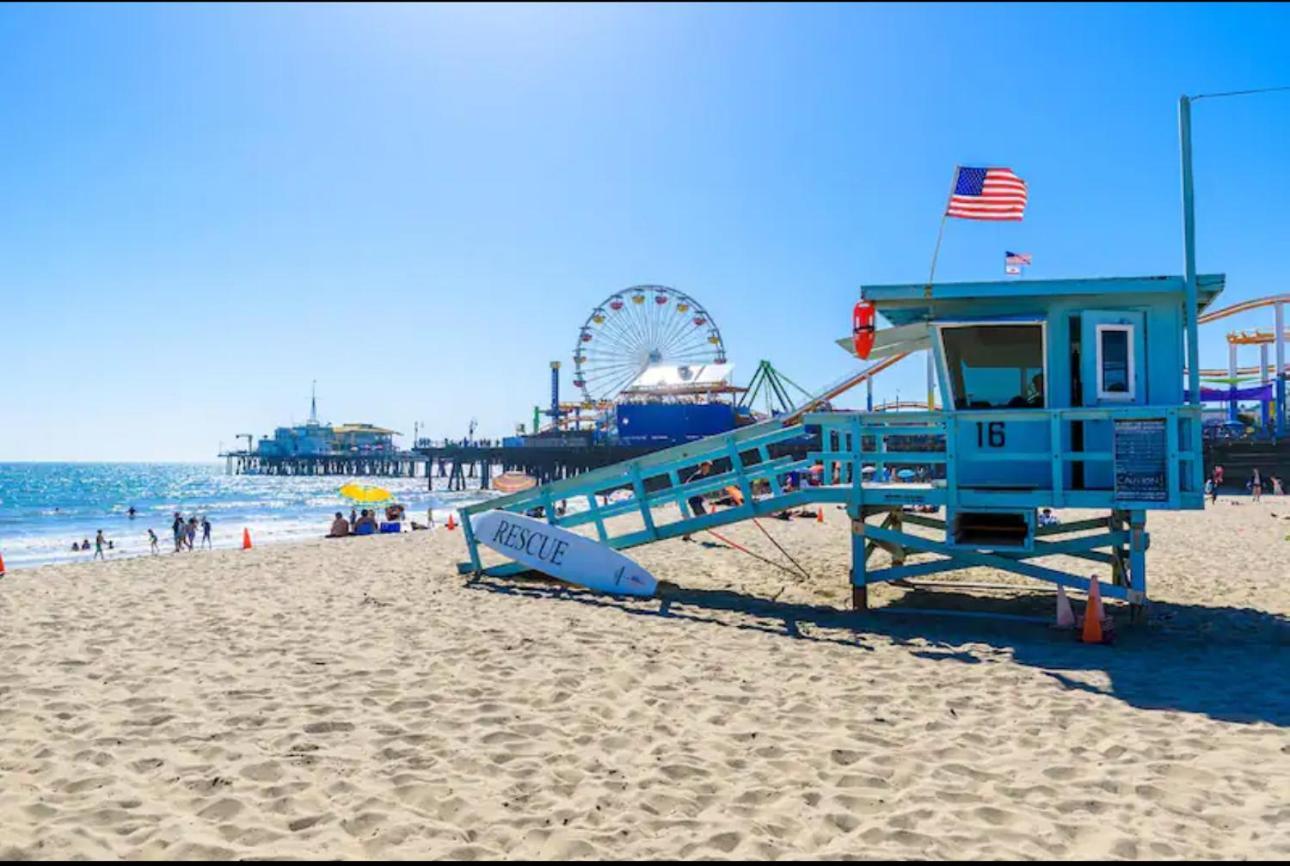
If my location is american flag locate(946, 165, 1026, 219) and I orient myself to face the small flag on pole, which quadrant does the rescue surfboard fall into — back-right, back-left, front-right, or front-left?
back-left

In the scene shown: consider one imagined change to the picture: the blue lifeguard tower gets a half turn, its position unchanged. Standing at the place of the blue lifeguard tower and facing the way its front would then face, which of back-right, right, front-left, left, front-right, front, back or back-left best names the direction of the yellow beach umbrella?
back-left

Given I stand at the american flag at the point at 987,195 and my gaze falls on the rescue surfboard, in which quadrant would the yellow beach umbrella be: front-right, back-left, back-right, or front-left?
front-right

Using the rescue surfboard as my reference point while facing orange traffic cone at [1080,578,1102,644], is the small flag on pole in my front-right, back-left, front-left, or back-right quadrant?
front-left

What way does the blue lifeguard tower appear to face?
to the viewer's left
